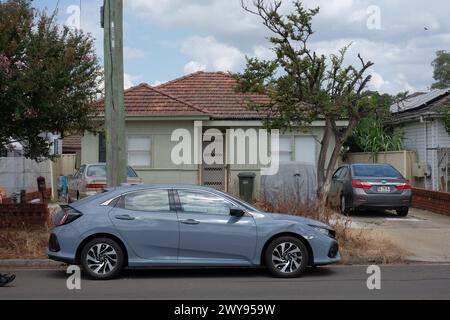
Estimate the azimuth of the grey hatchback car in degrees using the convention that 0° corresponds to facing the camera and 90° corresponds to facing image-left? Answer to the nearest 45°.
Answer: approximately 270°

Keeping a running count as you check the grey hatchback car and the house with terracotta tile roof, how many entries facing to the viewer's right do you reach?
1

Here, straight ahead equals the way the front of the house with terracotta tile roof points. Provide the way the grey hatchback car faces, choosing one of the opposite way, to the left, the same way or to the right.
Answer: to the left

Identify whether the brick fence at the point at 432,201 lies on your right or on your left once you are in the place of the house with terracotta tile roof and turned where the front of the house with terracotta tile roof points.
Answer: on your left

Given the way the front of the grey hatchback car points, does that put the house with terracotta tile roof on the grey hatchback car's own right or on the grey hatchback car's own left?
on the grey hatchback car's own left

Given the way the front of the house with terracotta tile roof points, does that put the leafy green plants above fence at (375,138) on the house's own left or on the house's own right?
on the house's own left

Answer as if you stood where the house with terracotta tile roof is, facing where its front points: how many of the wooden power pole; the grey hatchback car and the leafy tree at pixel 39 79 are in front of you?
3

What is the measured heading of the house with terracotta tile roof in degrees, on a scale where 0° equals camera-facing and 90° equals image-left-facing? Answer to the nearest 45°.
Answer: approximately 0°

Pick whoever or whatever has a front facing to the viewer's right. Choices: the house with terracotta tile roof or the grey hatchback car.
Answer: the grey hatchback car

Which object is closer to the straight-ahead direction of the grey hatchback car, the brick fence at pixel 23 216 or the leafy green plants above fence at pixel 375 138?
the leafy green plants above fence

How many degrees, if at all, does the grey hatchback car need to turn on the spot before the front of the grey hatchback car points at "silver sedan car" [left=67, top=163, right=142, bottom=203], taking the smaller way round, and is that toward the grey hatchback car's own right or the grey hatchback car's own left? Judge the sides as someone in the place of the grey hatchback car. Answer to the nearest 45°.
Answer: approximately 90° to the grey hatchback car's own left

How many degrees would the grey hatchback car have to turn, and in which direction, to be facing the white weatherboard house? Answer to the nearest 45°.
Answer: approximately 45° to its left
